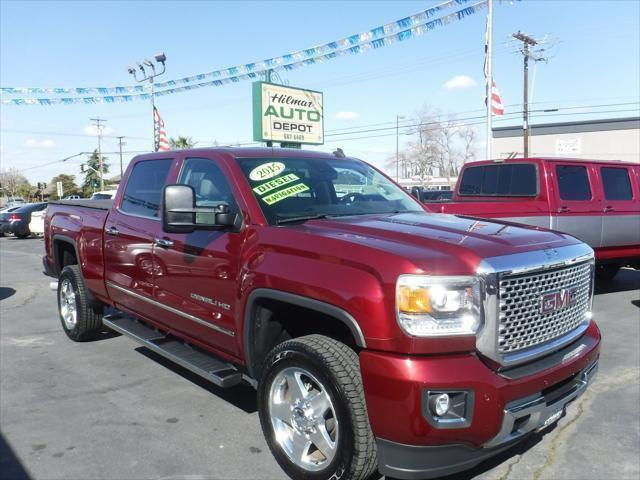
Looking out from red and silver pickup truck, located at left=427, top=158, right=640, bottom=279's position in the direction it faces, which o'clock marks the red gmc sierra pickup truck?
The red gmc sierra pickup truck is roughly at 5 o'clock from the red and silver pickup truck.

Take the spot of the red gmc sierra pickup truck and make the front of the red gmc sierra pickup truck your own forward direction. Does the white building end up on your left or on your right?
on your left

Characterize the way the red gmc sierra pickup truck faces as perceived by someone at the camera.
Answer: facing the viewer and to the right of the viewer

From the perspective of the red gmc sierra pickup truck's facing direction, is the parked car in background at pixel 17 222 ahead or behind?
behind
